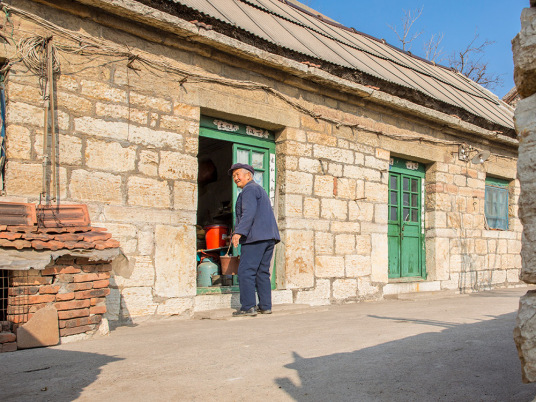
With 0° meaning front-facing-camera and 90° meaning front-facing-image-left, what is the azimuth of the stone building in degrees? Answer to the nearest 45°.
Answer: approximately 315°
